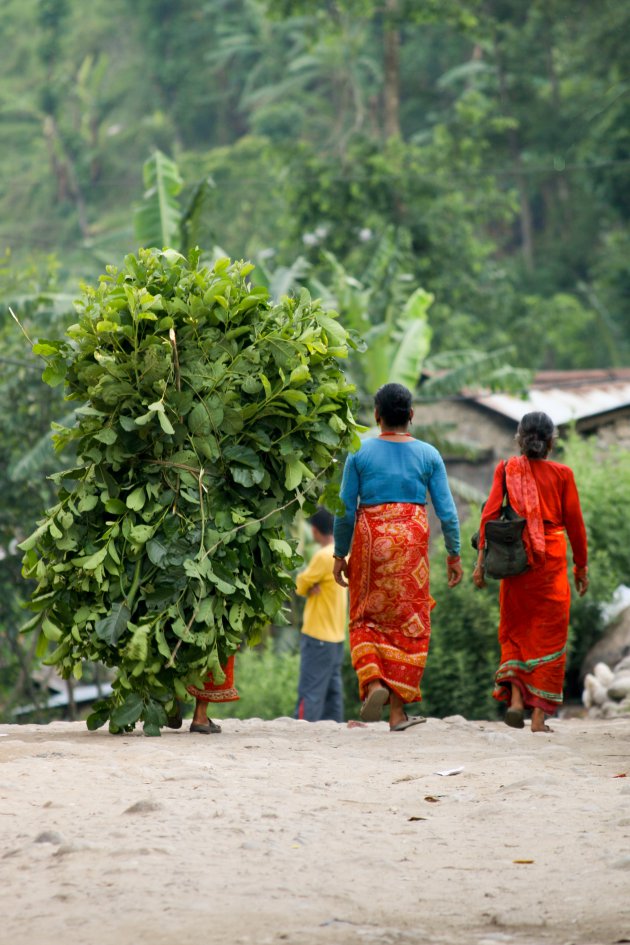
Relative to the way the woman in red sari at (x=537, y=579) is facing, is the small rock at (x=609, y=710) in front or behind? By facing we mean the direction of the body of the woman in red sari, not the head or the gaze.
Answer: in front

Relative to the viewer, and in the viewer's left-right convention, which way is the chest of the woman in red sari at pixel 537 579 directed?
facing away from the viewer

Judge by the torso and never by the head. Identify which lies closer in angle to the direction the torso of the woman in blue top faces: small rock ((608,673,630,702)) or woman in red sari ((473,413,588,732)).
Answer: the small rock

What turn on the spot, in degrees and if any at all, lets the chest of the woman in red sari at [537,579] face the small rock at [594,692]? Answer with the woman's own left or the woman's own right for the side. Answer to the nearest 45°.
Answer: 0° — they already face it

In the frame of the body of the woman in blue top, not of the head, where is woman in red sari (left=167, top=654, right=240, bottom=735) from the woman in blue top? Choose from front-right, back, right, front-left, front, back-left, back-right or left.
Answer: left

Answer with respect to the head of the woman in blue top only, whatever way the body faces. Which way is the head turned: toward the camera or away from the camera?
away from the camera

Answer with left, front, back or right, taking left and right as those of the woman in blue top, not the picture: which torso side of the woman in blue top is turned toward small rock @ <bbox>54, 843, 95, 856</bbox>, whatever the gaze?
back

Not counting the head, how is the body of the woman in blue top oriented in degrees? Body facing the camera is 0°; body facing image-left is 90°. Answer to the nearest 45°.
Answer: approximately 180°

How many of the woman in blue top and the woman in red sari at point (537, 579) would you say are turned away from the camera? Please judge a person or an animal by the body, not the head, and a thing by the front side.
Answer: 2

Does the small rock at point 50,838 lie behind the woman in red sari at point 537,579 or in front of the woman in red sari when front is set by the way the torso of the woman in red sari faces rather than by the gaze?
behind
